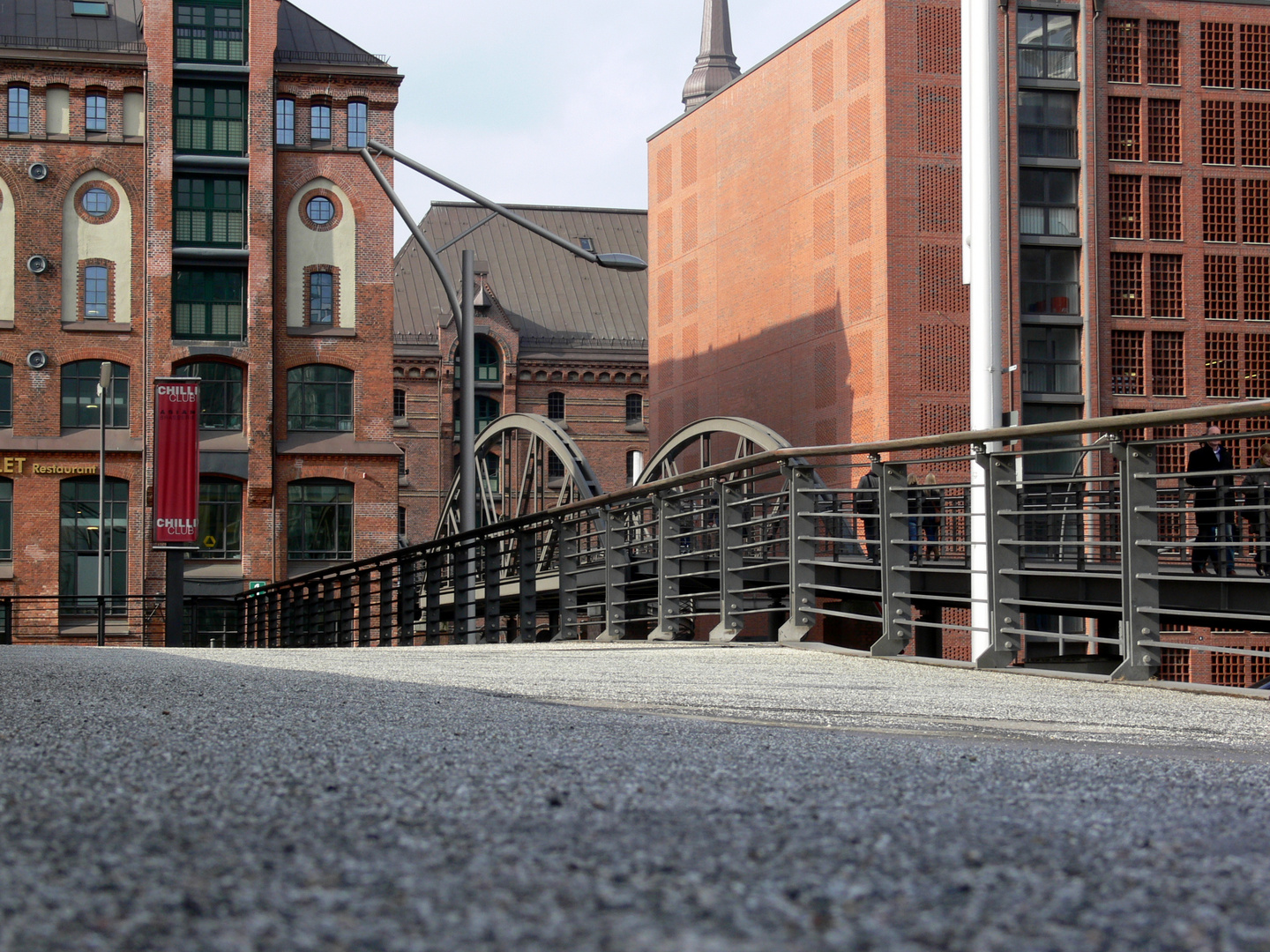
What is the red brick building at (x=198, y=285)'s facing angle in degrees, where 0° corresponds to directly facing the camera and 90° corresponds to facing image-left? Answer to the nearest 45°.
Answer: approximately 0°

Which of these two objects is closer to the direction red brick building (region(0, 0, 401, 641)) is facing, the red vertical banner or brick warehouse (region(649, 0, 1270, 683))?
the red vertical banner

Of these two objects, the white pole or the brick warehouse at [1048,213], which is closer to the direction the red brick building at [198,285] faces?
the white pole

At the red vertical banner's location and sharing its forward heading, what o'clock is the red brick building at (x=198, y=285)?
The red brick building is roughly at 6 o'clock from the red vertical banner.

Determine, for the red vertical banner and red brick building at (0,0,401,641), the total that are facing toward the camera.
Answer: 2

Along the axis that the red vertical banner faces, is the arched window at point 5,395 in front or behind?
behind

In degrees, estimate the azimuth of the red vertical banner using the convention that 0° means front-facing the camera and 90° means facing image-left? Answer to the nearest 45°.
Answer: approximately 0°

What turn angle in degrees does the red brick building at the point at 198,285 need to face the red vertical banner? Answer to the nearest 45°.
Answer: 0° — it already faces it
